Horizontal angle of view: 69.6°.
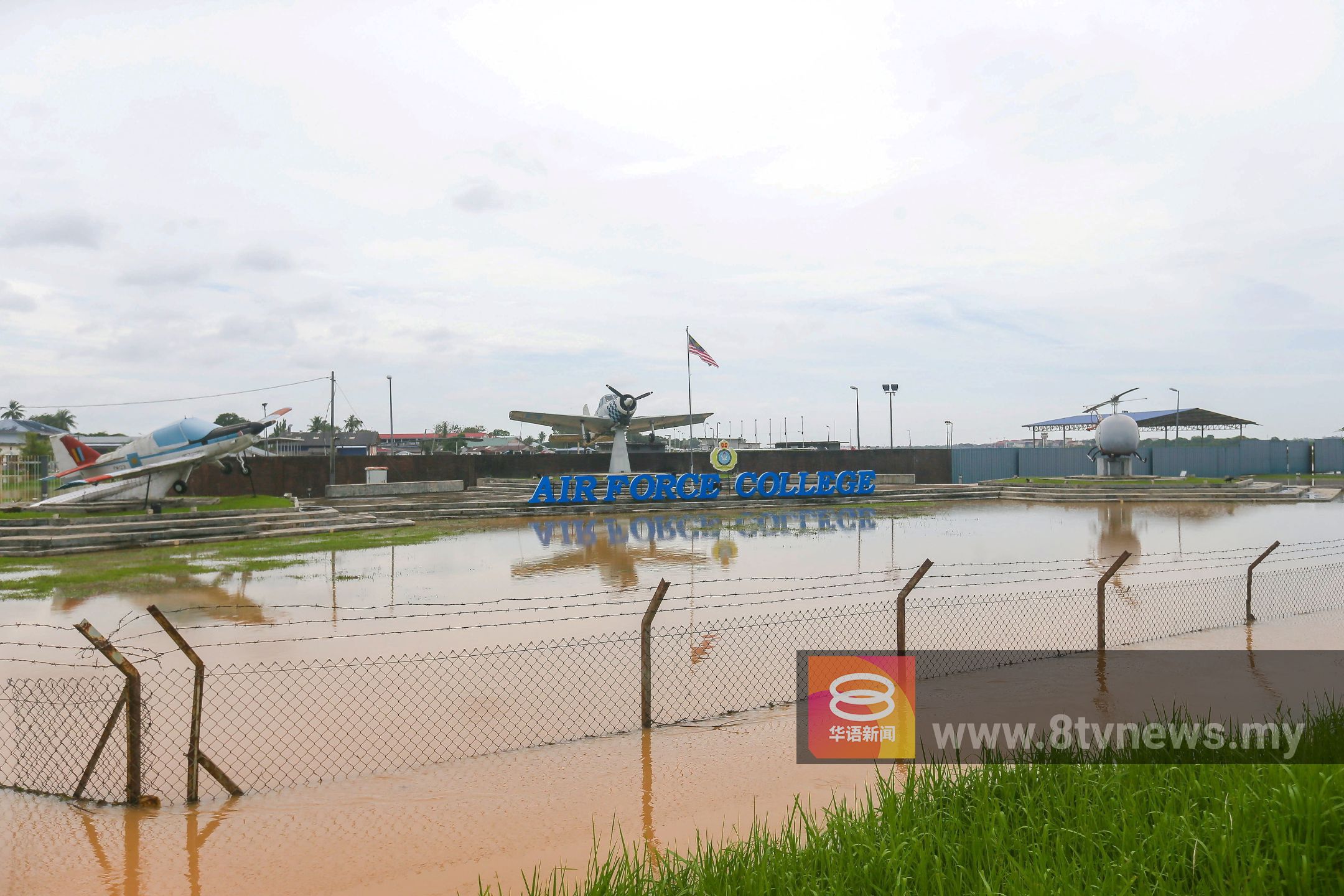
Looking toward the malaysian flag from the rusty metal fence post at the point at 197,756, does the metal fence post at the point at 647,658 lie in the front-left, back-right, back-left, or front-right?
front-right

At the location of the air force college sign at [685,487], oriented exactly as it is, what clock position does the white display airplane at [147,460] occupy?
The white display airplane is roughly at 2 o'clock from the air force college sign.

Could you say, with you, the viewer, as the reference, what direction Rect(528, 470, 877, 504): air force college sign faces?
facing the viewer

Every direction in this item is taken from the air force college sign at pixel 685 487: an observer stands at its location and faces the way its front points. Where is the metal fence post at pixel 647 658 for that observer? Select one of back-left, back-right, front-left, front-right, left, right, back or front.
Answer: front

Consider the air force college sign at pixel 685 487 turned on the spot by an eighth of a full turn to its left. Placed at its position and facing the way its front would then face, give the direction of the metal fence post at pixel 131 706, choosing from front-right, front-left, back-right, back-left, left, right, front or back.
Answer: front-right

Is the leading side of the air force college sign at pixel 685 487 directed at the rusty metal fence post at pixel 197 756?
yes

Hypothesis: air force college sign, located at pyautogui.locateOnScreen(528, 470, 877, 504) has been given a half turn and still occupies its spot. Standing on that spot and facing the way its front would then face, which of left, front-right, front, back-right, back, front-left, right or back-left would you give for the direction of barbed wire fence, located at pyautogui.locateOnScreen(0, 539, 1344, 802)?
back
